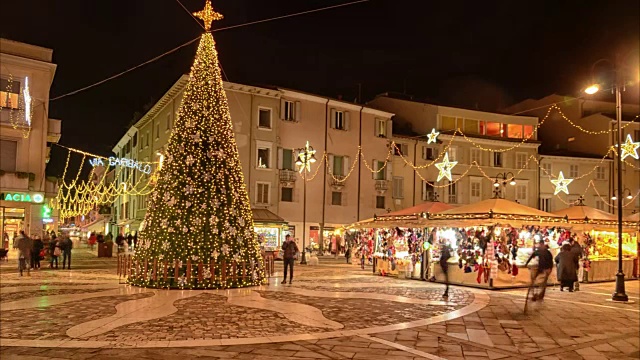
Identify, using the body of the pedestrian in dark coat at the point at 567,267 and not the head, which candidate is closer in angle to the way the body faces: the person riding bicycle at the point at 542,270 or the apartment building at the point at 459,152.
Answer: the apartment building

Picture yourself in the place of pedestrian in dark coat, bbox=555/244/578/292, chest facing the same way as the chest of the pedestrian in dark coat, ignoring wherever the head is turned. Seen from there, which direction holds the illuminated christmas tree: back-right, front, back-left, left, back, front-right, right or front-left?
back-left

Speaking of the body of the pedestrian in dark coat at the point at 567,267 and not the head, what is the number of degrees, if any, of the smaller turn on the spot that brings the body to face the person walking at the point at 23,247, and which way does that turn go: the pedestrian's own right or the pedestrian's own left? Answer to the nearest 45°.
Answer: approximately 90° to the pedestrian's own left

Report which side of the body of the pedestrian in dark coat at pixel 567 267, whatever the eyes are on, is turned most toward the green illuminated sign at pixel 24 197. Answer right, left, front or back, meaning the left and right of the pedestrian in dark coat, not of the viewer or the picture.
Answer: left

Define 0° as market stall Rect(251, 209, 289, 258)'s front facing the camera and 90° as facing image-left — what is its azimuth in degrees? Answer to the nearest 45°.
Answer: approximately 0°

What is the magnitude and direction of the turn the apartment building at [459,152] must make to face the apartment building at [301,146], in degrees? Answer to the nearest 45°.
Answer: approximately 45° to its right

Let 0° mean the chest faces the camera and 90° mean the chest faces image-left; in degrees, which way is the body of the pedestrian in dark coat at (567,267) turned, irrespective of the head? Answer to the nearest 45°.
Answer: approximately 180°

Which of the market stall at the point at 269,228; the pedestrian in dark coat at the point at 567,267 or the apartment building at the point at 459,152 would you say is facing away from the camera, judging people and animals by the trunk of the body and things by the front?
the pedestrian in dark coat

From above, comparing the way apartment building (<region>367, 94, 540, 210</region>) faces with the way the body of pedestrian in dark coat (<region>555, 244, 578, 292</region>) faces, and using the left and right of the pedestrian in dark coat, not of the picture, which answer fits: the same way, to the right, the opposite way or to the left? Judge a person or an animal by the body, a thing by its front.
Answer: the opposite way

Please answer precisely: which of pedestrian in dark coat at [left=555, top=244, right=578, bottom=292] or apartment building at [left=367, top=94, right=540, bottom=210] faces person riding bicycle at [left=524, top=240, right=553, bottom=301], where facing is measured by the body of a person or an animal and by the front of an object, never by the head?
the apartment building

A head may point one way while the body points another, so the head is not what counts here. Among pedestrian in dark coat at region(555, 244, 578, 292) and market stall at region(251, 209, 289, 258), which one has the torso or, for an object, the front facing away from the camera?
the pedestrian in dark coat

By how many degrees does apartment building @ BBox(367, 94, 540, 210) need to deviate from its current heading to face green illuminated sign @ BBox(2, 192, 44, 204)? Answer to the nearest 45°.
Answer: approximately 45° to its right
